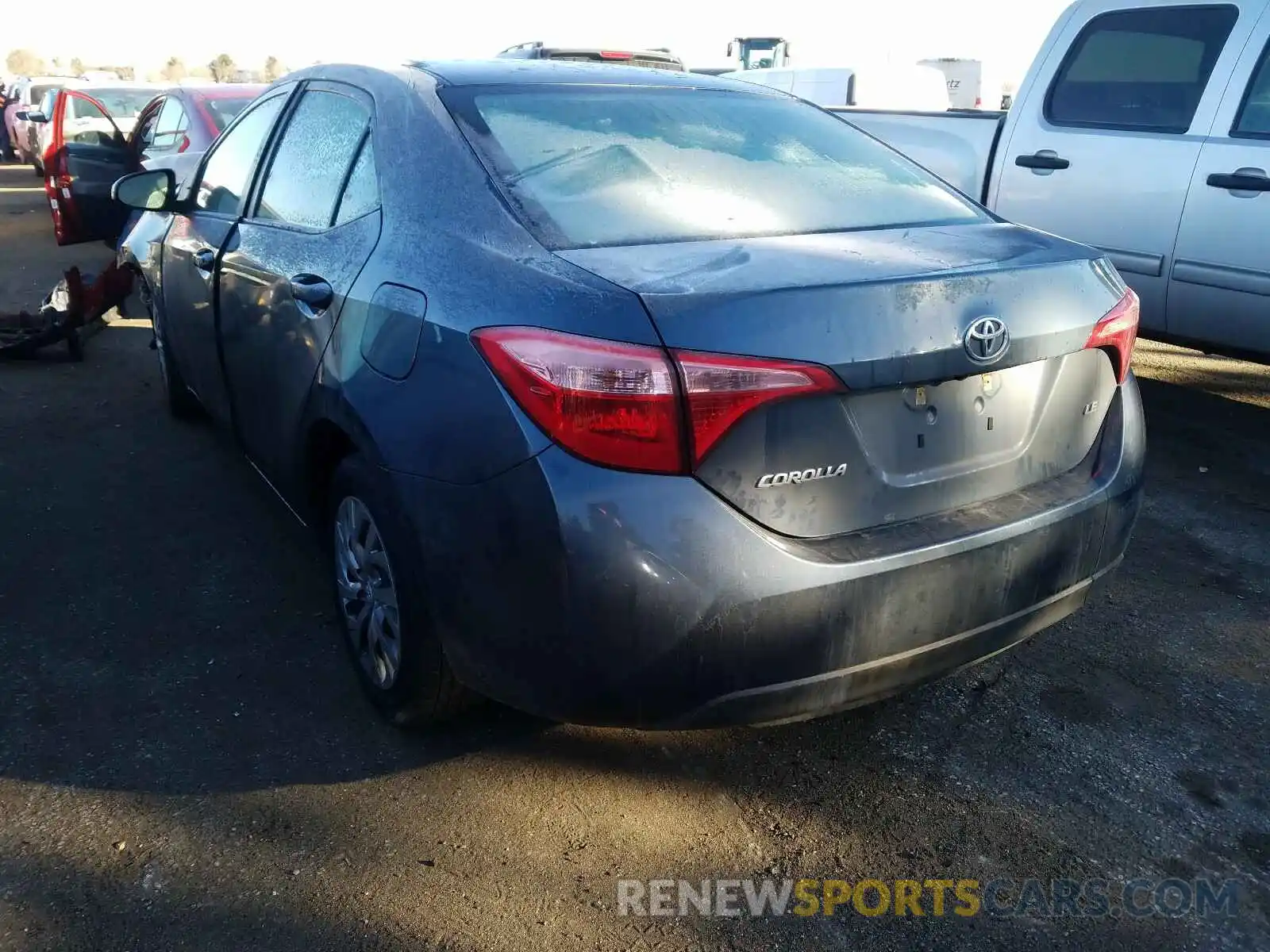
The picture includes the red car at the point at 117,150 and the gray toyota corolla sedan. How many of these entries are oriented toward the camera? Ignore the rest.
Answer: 0

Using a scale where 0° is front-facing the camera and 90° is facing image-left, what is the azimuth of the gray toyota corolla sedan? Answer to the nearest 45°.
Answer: approximately 135°

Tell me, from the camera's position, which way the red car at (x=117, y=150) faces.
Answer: facing away from the viewer and to the left of the viewer

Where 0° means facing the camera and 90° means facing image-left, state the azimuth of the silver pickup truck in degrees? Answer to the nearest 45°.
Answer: approximately 315°

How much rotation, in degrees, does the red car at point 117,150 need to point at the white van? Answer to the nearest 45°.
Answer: approximately 90° to its right

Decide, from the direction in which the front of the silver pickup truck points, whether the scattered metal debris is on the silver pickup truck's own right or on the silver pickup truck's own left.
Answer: on the silver pickup truck's own right

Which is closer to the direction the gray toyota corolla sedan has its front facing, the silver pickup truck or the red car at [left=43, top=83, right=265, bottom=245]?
the red car

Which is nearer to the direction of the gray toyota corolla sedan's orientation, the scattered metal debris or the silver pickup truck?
the scattered metal debris
